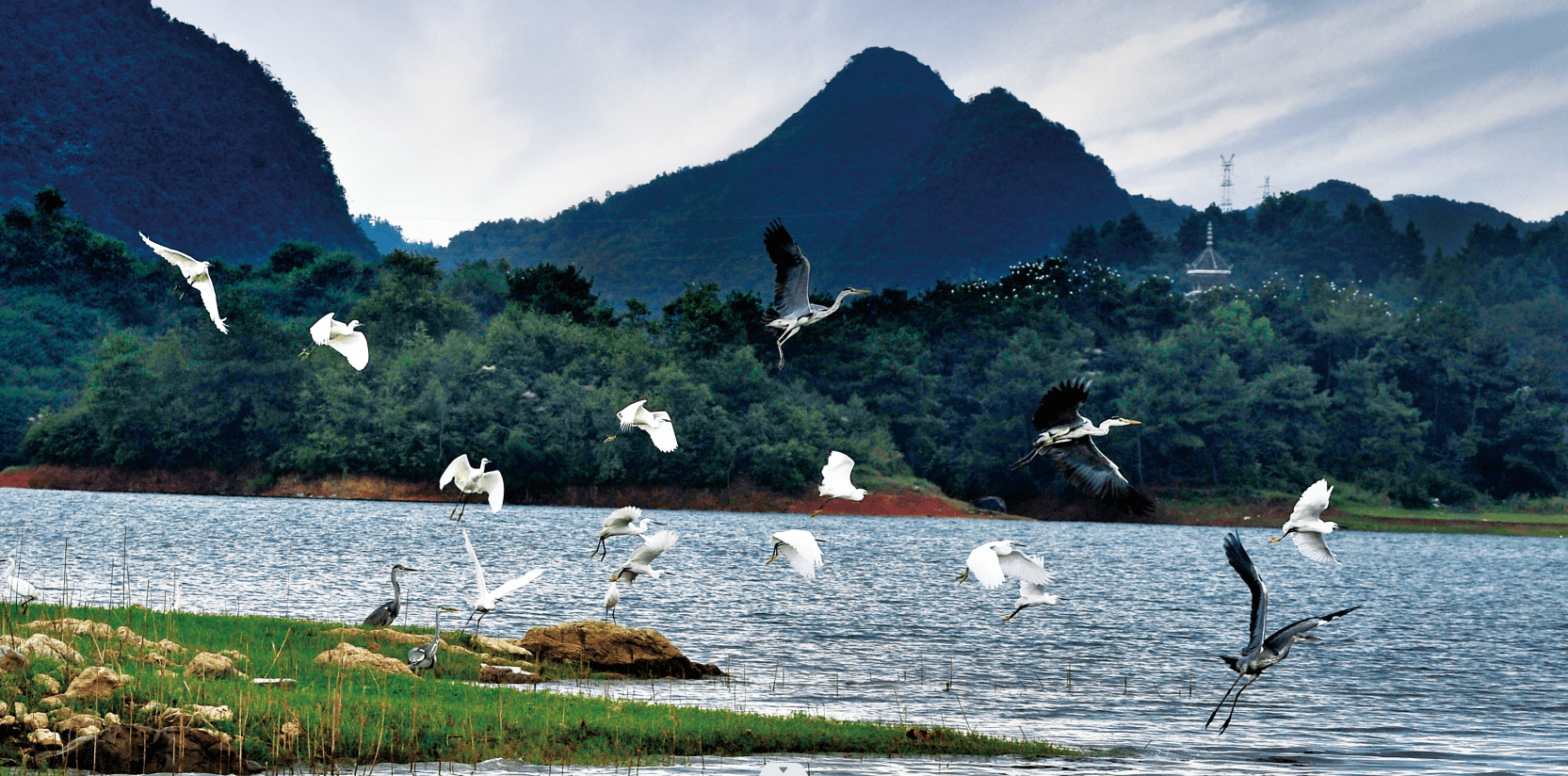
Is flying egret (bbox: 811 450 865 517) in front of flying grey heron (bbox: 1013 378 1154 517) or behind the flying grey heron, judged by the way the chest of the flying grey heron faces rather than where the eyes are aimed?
behind

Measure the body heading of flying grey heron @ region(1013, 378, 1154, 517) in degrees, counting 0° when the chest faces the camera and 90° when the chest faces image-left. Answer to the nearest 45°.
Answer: approximately 270°

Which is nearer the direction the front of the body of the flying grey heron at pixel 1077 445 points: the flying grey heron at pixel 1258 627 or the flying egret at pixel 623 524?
the flying grey heron

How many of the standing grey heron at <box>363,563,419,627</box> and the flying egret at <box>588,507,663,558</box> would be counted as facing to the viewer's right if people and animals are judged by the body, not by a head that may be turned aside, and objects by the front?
2

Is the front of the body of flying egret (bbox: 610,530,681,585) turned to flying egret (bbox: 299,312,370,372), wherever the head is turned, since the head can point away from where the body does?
no

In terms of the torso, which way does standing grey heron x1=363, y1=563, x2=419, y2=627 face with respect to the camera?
to the viewer's right

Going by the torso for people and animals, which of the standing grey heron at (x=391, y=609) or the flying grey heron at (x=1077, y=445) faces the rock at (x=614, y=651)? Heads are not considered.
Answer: the standing grey heron

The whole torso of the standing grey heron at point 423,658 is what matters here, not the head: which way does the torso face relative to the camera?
to the viewer's right

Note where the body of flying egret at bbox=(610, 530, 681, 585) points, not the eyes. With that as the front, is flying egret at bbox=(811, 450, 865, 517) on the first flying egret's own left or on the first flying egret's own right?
on the first flying egret's own left

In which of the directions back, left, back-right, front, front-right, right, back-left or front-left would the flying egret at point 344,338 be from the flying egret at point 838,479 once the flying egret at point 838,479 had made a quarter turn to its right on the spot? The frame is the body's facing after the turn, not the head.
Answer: right
